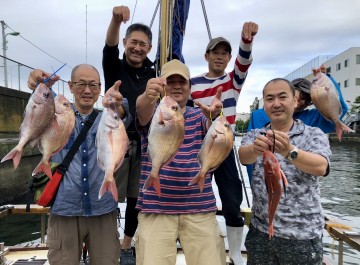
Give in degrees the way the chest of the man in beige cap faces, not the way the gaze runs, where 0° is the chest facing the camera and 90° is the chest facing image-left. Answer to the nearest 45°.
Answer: approximately 0°

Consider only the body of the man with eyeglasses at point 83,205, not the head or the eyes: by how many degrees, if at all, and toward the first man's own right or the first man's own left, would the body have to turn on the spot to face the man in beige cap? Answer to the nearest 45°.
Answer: approximately 45° to the first man's own left

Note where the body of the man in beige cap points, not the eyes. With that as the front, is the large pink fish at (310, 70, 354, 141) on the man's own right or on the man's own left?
on the man's own left

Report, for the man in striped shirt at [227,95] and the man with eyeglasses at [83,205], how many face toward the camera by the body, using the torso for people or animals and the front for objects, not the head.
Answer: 2

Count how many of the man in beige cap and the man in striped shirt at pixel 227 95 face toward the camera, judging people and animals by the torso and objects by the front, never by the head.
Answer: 2

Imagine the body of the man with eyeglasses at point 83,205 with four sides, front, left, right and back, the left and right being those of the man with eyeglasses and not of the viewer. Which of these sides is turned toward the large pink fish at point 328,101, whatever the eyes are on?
left

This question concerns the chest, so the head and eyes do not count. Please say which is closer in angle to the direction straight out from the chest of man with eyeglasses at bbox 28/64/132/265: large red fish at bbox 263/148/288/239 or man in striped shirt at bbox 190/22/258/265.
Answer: the large red fish
